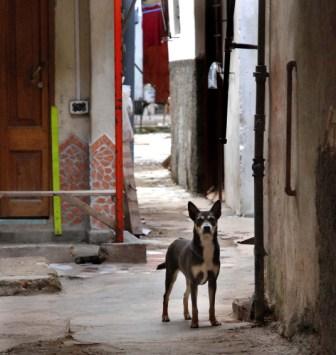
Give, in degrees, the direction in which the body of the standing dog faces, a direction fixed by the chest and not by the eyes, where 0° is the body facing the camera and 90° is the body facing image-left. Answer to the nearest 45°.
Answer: approximately 315°

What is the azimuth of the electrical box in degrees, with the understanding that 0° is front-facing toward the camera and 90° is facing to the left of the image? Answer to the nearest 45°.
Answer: approximately 0°

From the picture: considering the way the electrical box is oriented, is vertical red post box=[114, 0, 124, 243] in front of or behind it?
in front

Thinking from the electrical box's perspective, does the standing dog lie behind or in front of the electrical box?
in front

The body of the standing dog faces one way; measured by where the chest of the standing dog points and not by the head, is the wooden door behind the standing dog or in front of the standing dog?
behind

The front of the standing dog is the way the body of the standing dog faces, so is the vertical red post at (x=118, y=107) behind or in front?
behind

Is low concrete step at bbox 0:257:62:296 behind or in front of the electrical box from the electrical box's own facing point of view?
in front

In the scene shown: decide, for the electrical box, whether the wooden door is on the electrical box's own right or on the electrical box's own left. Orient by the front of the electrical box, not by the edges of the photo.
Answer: on the electrical box's own right
